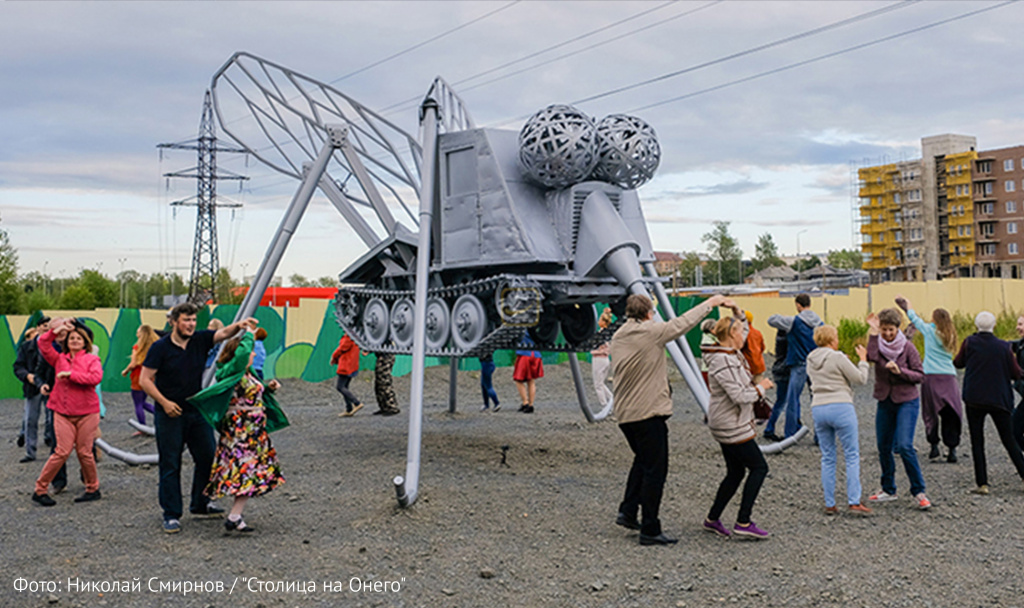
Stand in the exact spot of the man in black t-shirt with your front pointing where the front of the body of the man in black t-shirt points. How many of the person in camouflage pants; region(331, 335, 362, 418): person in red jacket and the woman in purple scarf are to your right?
0

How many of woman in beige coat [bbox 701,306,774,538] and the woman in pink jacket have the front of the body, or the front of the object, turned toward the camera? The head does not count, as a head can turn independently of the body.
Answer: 1

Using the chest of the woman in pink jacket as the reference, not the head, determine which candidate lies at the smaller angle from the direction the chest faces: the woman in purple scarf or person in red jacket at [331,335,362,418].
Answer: the woman in purple scarf

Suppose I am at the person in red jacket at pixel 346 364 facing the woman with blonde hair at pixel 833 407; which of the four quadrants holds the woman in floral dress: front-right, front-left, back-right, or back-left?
front-right

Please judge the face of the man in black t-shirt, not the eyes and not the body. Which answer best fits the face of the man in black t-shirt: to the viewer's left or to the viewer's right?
to the viewer's right

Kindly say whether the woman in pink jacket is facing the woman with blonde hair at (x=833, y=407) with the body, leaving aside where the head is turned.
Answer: no

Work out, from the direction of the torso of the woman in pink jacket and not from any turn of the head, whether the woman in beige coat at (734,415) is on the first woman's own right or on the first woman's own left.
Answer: on the first woman's own left

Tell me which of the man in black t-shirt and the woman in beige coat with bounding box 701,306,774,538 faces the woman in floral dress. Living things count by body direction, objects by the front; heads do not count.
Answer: the man in black t-shirt

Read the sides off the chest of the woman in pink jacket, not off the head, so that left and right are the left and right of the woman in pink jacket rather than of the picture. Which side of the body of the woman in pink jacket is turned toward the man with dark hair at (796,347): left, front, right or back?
left

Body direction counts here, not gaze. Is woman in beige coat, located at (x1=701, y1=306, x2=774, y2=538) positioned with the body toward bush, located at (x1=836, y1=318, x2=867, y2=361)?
no

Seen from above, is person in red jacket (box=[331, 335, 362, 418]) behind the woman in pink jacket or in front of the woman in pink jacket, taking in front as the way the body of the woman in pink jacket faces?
behind

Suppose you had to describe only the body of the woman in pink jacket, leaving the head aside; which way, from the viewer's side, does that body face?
toward the camera

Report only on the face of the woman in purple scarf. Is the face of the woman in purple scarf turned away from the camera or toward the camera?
toward the camera
